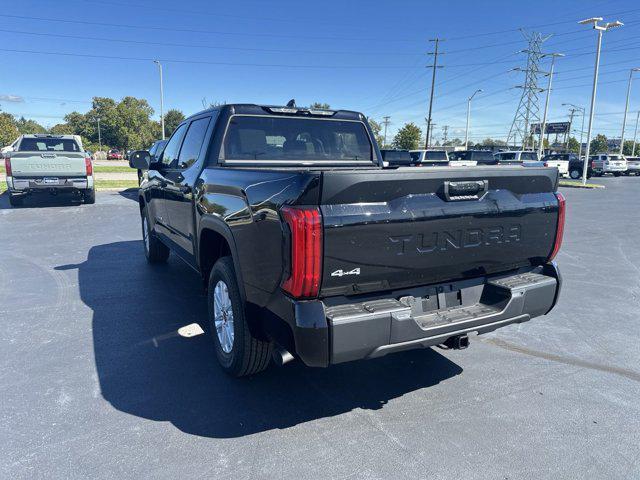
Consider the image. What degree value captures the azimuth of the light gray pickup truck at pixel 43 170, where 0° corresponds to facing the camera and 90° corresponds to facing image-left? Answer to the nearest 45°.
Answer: approximately 180°

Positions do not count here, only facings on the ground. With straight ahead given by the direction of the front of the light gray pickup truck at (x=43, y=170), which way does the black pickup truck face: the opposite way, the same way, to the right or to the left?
the same way

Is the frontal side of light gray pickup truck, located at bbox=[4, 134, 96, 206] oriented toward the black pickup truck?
no

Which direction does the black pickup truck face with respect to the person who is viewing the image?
facing away from the viewer and to the left of the viewer

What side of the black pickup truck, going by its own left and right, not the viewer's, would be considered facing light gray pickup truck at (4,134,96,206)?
front

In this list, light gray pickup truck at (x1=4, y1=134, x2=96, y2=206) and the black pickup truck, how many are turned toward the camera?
0
